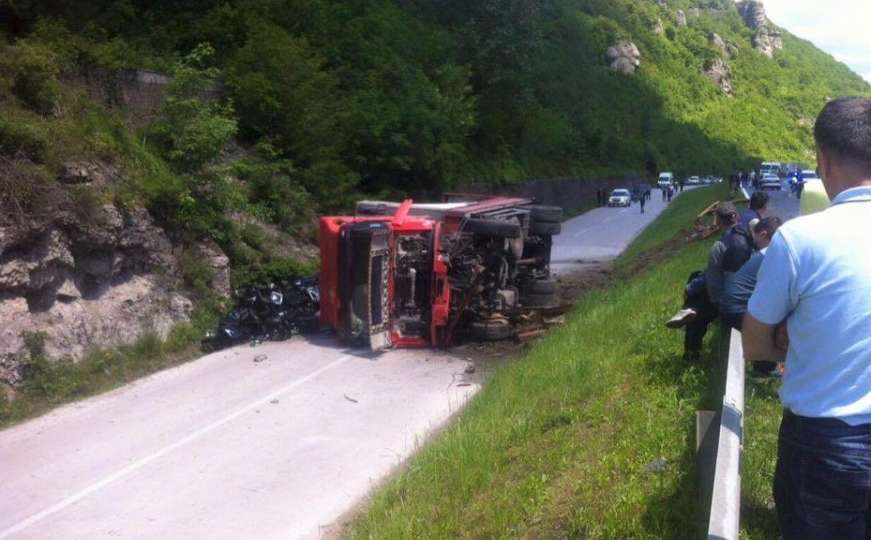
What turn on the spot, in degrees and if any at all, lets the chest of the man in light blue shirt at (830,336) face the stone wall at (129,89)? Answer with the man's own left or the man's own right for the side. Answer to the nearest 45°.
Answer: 0° — they already face it

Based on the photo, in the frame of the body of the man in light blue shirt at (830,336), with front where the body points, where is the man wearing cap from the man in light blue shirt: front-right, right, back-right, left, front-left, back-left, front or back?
front-right

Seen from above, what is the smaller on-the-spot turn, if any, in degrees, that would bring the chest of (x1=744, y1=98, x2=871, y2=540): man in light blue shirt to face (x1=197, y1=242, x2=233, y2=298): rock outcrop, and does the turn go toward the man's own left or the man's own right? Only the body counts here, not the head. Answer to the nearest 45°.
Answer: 0° — they already face it

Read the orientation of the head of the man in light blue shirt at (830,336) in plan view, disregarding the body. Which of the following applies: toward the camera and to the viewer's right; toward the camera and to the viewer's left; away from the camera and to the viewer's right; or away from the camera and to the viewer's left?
away from the camera and to the viewer's left

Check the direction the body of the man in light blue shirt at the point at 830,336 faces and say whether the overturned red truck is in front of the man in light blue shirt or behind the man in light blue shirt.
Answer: in front

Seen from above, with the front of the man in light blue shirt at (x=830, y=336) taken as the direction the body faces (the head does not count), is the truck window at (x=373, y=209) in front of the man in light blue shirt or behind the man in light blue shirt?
in front

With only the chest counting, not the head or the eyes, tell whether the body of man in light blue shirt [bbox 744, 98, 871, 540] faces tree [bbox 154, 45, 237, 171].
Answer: yes

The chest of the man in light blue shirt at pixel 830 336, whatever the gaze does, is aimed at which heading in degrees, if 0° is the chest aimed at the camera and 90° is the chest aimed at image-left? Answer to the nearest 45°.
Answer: approximately 135°

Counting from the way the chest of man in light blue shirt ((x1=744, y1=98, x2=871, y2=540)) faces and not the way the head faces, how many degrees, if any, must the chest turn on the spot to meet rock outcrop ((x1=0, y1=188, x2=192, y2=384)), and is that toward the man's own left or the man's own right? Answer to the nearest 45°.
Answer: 0° — they already face it
